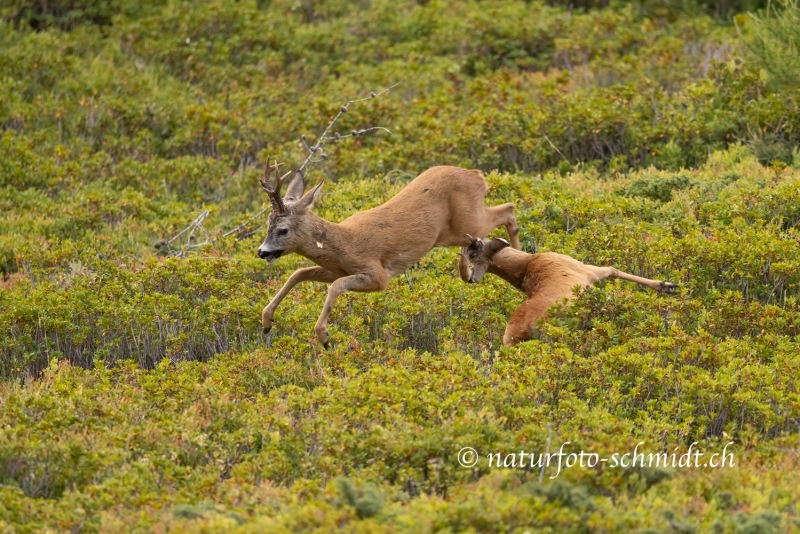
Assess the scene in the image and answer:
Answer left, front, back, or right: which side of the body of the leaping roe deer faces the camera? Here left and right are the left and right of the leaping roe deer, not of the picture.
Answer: left

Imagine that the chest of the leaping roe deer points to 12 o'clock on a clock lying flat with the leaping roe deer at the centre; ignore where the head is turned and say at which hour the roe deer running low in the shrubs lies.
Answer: The roe deer running low in the shrubs is roughly at 6 o'clock from the leaping roe deer.

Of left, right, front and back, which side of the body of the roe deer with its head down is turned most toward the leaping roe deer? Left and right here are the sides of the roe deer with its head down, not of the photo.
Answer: front

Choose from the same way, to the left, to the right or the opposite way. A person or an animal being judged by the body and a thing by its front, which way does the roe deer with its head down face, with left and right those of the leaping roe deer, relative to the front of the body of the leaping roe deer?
the same way

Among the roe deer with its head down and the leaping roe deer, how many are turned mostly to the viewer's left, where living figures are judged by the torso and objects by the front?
2

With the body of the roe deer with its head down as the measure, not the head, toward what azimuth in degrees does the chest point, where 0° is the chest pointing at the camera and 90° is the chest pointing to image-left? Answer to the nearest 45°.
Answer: approximately 90°
